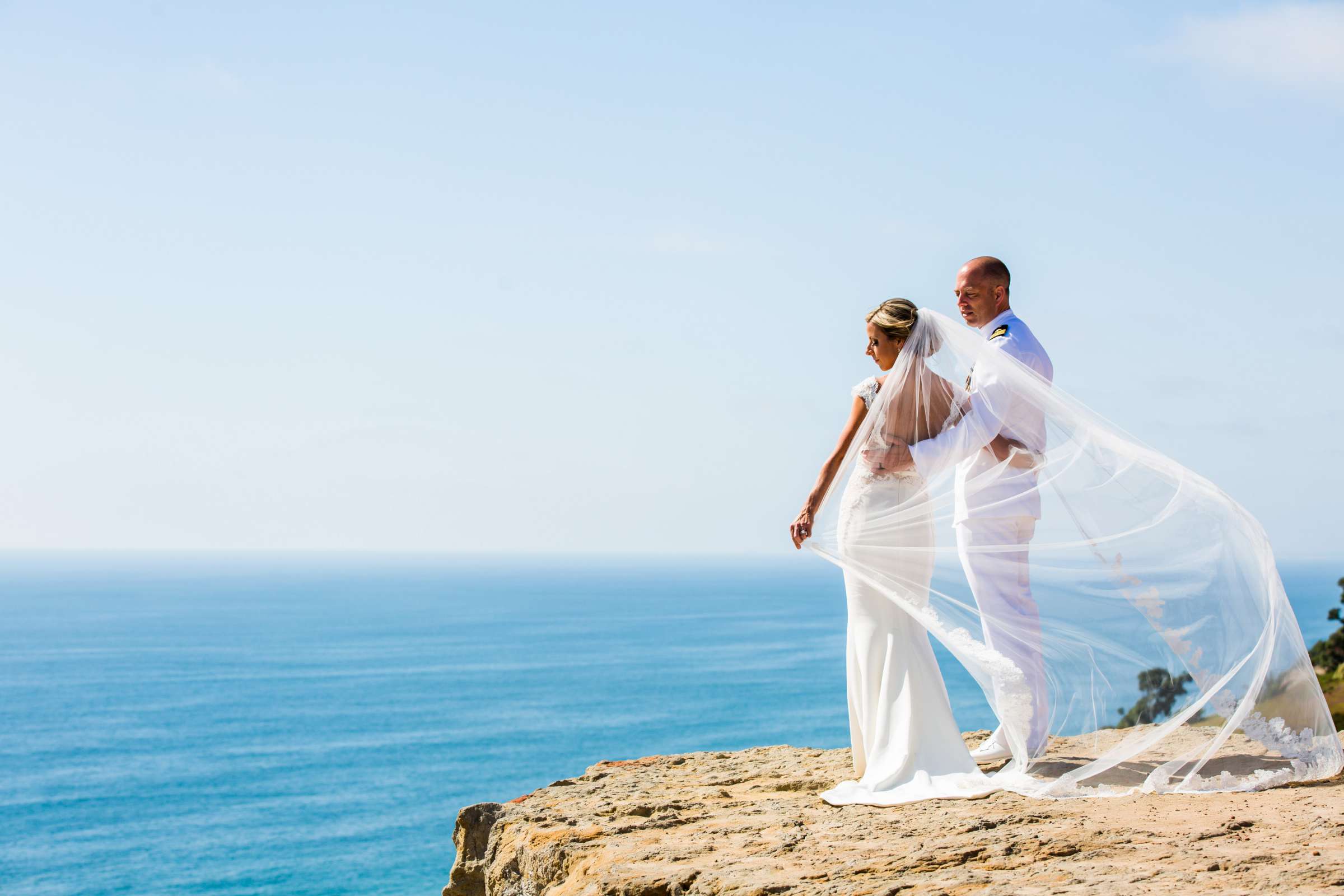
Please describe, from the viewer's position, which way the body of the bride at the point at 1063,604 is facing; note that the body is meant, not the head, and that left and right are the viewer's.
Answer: facing away from the viewer and to the left of the viewer

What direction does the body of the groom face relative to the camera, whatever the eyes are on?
to the viewer's left

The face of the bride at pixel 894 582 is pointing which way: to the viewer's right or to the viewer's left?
to the viewer's left

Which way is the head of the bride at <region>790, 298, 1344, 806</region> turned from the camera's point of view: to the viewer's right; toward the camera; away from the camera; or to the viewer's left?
to the viewer's left
